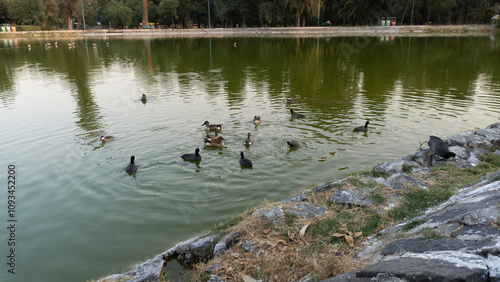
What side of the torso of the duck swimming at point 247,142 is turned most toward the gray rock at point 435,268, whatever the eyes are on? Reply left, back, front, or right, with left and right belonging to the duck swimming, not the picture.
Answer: back

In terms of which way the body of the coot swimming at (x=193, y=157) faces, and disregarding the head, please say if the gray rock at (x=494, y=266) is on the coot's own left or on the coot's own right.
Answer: on the coot's own right

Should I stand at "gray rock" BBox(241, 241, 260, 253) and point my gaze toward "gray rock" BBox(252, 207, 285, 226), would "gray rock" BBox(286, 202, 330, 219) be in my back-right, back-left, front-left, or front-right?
front-right

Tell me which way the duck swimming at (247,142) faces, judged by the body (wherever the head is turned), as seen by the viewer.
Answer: away from the camera

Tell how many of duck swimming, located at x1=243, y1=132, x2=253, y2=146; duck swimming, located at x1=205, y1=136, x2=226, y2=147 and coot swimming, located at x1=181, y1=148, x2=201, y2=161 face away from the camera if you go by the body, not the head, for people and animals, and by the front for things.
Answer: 1

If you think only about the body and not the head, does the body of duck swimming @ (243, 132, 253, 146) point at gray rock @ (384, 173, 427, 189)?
no

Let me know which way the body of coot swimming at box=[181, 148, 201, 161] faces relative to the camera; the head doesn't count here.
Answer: to the viewer's right

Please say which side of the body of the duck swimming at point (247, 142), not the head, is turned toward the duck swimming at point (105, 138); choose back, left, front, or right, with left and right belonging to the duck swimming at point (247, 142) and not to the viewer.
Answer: left

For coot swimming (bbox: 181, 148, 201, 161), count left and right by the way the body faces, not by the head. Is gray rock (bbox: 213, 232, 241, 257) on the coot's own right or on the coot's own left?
on the coot's own right
